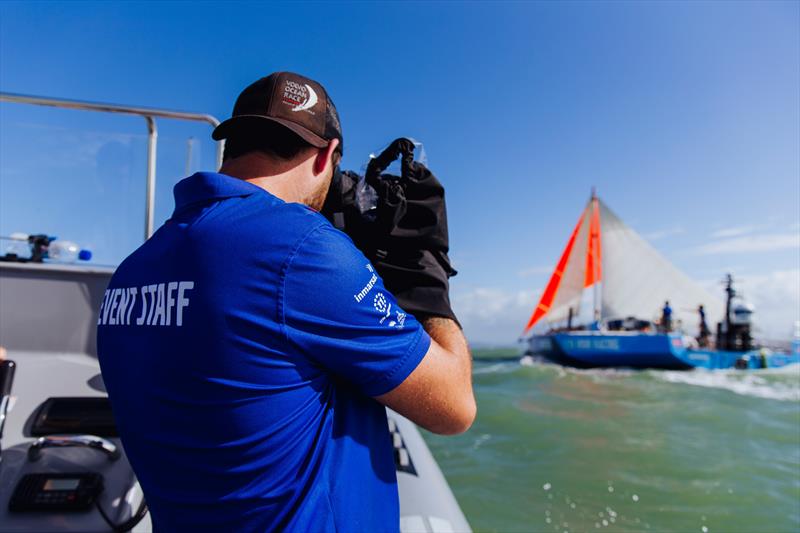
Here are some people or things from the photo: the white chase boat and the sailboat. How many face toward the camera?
0

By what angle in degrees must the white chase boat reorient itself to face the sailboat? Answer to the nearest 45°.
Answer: approximately 45° to its right

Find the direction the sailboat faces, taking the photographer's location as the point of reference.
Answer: facing away from the viewer and to the left of the viewer

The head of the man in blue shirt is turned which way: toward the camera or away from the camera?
away from the camera

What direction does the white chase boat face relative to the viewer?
away from the camera

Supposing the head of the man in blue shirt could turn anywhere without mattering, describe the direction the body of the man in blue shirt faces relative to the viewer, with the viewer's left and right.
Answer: facing away from the viewer and to the right of the viewer

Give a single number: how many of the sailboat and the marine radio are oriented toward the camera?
1

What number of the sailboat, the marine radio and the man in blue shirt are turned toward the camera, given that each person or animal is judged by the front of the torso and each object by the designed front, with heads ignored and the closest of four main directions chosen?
1
